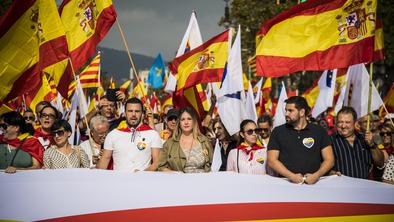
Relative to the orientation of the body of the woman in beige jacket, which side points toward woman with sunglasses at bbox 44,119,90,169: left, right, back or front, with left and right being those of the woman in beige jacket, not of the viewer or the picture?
right

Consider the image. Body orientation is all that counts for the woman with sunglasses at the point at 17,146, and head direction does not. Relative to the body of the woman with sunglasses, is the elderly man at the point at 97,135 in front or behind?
behind

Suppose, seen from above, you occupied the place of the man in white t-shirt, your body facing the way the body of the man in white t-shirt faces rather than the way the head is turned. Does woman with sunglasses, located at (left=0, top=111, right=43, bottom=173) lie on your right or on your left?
on your right

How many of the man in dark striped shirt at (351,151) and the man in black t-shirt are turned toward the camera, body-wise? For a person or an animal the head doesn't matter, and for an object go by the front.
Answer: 2

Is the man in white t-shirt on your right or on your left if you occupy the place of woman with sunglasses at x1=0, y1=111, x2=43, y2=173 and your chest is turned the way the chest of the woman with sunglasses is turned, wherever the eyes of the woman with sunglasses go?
on your left

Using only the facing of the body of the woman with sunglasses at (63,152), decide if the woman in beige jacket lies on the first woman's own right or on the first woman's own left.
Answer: on the first woman's own left
